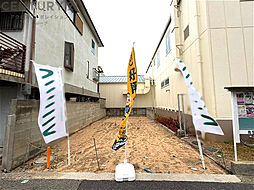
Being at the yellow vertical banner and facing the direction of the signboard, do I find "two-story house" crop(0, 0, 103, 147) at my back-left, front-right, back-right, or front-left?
back-left

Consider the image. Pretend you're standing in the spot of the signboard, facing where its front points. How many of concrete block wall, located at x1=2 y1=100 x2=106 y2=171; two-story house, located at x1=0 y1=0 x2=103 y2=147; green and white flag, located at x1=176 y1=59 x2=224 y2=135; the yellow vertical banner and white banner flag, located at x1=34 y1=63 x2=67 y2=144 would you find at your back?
0

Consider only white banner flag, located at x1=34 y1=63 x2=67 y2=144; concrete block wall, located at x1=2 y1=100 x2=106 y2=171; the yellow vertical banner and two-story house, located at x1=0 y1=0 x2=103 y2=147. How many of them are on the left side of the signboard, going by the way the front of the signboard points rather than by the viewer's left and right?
0

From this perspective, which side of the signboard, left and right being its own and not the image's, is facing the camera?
front

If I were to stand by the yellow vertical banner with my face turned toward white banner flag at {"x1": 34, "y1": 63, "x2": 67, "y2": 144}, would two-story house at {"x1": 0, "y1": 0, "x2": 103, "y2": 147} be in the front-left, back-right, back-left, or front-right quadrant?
front-right

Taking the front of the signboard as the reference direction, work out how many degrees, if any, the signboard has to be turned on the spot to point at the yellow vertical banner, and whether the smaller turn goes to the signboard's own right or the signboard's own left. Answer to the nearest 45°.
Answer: approximately 45° to the signboard's own right

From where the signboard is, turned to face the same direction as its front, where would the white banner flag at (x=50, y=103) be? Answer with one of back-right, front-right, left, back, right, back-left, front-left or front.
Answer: front-right

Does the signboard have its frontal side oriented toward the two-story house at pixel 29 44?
no

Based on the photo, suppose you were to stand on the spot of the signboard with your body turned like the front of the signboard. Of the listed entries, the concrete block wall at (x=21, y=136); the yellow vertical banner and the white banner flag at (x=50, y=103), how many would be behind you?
0

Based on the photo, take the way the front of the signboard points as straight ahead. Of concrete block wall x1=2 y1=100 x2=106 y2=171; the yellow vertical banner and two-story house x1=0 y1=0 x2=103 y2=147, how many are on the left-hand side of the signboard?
0

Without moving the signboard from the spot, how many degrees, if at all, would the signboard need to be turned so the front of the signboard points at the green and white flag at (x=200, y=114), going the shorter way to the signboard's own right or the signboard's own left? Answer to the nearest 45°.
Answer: approximately 45° to the signboard's own right
